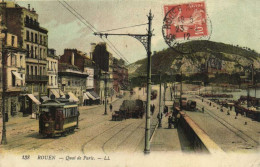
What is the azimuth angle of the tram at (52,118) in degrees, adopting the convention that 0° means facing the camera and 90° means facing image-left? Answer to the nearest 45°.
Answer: approximately 45°

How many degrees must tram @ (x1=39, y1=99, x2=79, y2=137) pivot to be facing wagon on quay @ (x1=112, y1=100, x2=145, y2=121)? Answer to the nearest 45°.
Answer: approximately 180°
